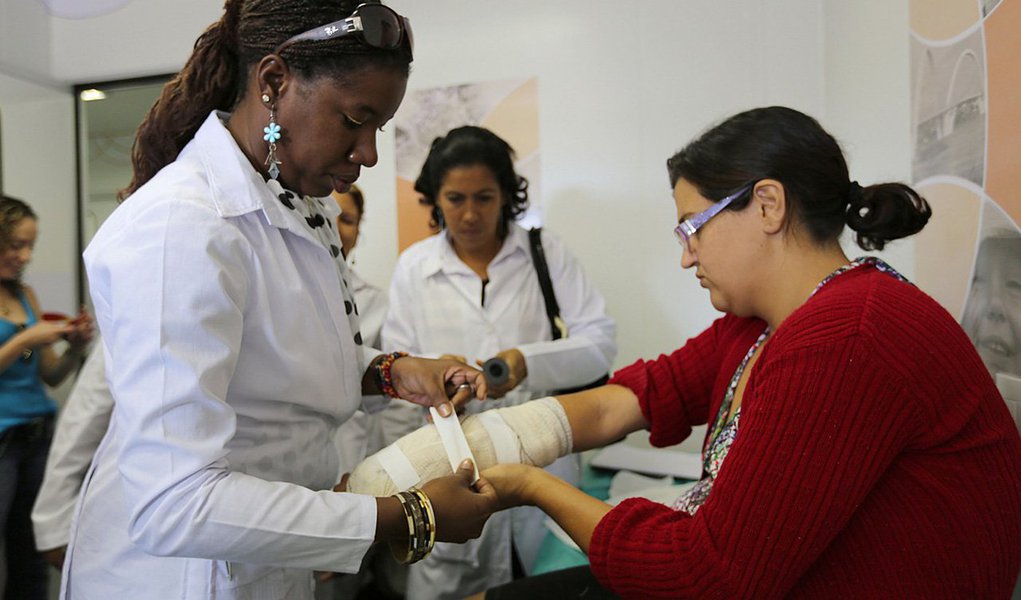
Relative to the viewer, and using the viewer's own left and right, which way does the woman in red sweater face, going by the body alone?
facing to the left of the viewer

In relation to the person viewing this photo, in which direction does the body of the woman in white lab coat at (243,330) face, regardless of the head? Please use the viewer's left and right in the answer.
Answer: facing to the right of the viewer

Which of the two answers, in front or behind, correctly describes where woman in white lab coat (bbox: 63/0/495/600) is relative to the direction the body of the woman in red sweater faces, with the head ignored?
in front

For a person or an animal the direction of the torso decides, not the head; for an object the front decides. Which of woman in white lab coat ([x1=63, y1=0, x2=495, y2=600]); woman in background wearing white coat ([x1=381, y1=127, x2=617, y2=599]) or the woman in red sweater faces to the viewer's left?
the woman in red sweater

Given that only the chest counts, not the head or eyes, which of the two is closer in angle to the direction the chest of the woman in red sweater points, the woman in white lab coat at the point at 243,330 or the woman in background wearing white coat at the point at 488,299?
the woman in white lab coat

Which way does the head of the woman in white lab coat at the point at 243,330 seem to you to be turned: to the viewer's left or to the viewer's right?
to the viewer's right

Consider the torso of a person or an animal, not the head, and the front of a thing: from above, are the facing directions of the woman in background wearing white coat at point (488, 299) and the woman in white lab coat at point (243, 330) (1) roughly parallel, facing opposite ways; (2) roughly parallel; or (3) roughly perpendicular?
roughly perpendicular

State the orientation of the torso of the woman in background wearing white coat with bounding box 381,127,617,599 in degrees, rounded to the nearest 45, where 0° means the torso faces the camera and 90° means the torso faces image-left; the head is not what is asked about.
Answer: approximately 0°

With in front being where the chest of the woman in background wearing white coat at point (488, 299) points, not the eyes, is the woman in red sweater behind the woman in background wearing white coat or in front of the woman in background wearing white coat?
in front

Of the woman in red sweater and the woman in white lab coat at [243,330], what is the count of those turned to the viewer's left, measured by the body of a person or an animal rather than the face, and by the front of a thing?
1

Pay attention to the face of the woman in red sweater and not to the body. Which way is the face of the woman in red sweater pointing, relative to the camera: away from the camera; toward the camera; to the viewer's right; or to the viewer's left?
to the viewer's left

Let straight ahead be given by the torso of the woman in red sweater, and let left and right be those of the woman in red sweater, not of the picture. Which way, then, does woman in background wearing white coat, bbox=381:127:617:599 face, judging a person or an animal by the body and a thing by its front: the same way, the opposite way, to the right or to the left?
to the left

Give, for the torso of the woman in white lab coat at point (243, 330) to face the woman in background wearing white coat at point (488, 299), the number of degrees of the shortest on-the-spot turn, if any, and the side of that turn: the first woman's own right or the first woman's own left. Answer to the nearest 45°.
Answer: approximately 45° to the first woman's own left

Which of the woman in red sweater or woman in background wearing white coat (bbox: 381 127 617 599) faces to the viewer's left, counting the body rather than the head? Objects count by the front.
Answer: the woman in red sweater

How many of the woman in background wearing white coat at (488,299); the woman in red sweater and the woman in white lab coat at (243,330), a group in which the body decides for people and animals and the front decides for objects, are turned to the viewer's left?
1
